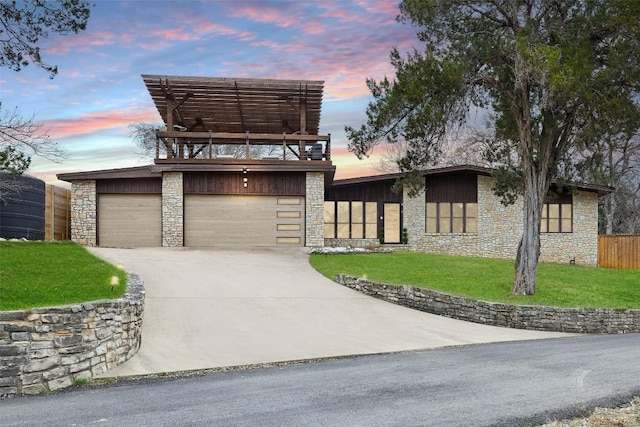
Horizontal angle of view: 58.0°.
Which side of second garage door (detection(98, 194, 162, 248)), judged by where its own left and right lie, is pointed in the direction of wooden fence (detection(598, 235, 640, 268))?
left

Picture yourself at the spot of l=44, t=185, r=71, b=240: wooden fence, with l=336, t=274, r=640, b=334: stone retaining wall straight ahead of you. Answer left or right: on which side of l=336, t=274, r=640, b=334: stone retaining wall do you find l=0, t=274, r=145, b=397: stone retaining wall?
right

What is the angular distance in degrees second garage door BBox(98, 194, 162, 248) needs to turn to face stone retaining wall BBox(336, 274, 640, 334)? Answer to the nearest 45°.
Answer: approximately 45° to its left

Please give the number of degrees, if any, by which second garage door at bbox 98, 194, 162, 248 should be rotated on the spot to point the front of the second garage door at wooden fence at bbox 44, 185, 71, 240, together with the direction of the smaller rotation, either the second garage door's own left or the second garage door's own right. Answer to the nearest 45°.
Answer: approximately 135° to the second garage door's own right

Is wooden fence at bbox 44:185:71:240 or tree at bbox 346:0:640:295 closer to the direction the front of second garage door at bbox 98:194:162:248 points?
the tree

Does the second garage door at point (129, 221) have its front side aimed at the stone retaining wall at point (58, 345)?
yes

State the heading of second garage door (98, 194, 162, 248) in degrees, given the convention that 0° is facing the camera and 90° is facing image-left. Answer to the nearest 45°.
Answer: approximately 0°

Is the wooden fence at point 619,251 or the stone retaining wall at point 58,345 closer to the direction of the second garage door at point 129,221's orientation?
the stone retaining wall
